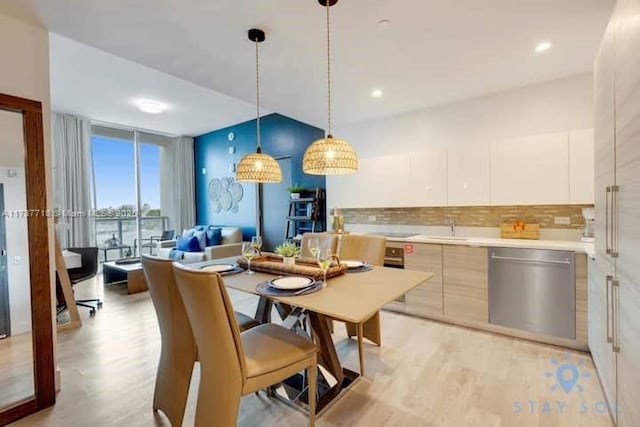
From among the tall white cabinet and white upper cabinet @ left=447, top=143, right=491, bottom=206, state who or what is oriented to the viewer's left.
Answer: the tall white cabinet

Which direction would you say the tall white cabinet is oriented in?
to the viewer's left

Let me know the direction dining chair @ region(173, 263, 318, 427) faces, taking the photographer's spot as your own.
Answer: facing away from the viewer and to the right of the viewer

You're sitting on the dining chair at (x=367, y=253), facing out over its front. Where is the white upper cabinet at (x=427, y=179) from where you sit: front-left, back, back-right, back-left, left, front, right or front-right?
back

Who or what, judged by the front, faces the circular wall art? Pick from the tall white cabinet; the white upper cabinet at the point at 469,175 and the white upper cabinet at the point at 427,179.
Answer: the tall white cabinet

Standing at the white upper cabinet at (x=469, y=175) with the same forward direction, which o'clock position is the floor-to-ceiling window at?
The floor-to-ceiling window is roughly at 3 o'clock from the white upper cabinet.

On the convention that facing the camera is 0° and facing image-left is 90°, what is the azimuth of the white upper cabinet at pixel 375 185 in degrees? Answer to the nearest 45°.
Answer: approximately 45°

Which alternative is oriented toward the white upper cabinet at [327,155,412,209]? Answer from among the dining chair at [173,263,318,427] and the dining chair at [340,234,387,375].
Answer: the dining chair at [173,263,318,427]

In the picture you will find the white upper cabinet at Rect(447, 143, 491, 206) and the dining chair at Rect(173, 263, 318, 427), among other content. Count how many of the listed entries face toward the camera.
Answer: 1
